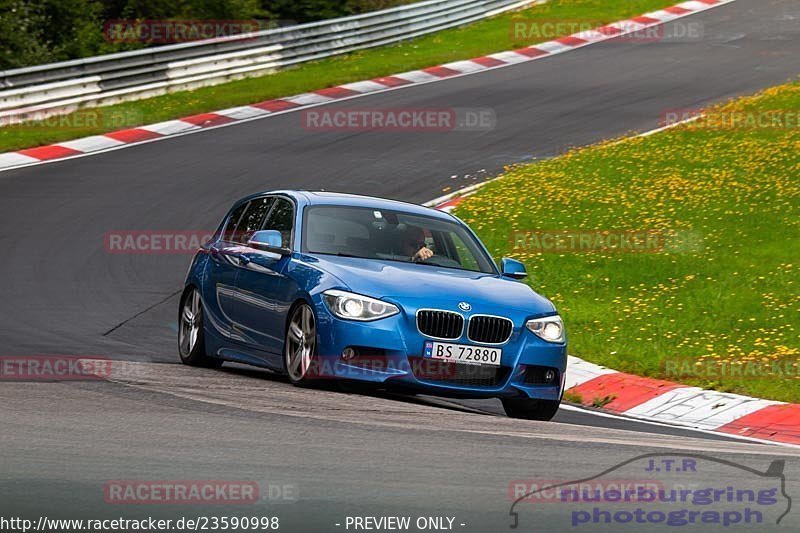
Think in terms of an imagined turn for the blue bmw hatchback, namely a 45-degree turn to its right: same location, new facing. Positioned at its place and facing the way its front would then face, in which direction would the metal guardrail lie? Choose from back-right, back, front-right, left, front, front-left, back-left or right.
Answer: back

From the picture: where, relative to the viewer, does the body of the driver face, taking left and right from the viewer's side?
facing the viewer and to the right of the viewer

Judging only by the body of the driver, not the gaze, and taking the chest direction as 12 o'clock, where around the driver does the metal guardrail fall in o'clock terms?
The metal guardrail is roughly at 7 o'clock from the driver.
